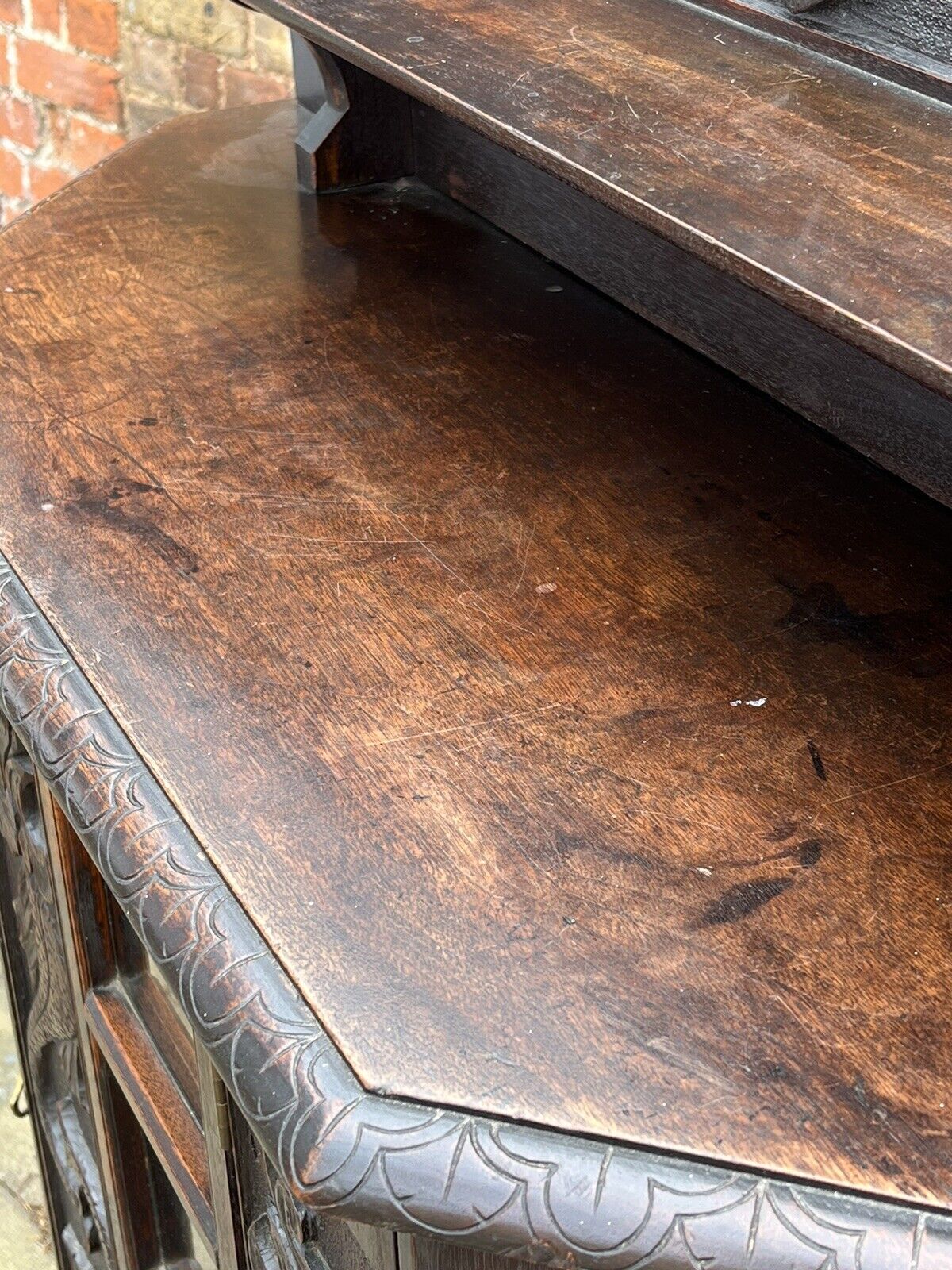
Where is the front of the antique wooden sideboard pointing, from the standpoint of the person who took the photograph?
facing the viewer and to the left of the viewer
